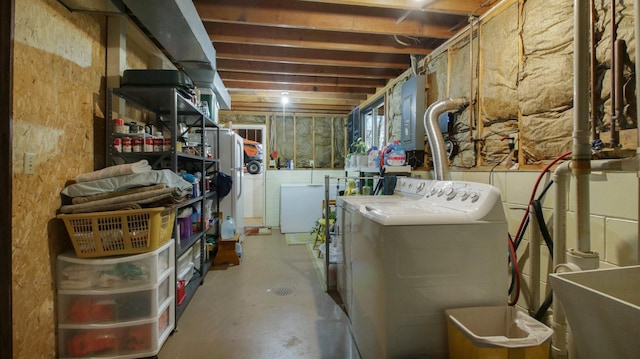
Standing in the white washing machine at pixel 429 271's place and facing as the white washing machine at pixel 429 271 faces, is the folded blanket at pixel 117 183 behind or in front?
in front

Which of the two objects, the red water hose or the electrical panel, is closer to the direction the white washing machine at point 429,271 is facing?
the electrical panel

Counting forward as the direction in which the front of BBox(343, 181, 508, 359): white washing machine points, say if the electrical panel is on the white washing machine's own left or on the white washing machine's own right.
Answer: on the white washing machine's own right

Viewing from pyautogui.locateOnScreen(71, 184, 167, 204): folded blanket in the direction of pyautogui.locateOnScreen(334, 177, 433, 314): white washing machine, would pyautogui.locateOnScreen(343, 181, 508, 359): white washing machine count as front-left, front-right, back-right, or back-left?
front-right

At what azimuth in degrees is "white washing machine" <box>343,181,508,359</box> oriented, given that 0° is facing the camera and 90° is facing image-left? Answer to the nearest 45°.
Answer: approximately 90°

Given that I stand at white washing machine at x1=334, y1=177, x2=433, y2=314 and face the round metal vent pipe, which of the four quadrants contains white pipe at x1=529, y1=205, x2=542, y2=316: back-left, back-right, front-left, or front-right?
front-right

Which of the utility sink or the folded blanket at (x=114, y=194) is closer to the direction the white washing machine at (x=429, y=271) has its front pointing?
the folded blanket

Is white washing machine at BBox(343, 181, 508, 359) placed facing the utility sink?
no

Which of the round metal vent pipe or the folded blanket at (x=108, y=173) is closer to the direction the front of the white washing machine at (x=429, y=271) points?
the folded blanket
